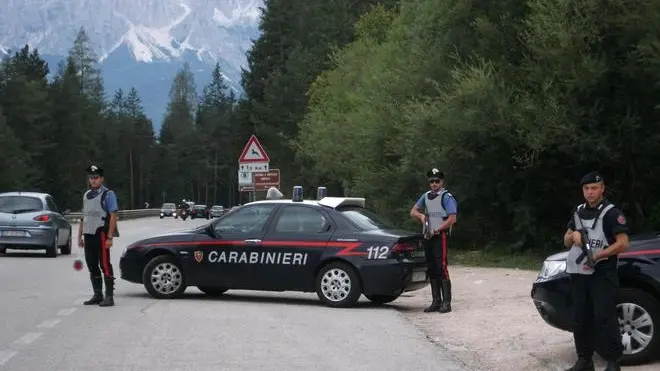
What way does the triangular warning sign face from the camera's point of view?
toward the camera

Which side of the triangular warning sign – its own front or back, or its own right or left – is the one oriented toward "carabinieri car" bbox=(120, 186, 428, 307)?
front

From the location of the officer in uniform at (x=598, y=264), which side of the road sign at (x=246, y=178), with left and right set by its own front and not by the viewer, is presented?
front

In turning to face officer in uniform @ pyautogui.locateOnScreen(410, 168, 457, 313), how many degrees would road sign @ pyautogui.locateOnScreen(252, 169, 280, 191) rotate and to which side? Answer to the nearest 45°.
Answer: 0° — it already faces them

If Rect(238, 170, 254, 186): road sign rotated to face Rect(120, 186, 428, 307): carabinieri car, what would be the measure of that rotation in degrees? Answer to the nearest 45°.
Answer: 0° — it already faces it

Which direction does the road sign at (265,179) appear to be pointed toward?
toward the camera

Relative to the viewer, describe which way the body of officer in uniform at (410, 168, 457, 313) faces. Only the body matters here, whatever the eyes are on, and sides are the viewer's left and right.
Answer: facing the viewer and to the left of the viewer

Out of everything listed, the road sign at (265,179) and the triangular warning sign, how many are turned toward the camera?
2

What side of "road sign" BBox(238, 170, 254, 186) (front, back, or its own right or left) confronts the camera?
front

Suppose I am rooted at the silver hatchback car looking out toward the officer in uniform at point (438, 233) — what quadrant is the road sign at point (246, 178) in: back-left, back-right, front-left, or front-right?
front-left
